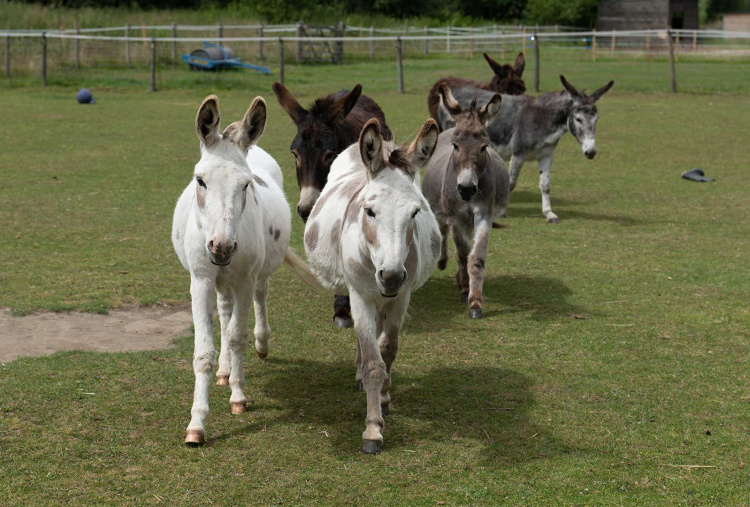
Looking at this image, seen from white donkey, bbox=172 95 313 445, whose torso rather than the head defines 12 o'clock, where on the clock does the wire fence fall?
The wire fence is roughly at 6 o'clock from the white donkey.

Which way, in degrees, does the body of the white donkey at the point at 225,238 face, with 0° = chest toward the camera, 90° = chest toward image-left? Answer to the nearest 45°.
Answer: approximately 0°

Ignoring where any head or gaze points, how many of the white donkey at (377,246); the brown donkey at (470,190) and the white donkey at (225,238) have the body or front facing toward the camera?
3

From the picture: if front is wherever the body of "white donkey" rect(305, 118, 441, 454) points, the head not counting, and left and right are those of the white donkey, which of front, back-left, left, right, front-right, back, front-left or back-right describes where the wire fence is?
back

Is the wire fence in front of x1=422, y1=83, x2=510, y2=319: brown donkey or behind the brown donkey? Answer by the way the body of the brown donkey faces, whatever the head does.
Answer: behind

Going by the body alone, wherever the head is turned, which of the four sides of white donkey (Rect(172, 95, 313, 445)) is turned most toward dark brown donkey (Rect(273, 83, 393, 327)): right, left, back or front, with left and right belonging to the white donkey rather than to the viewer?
back

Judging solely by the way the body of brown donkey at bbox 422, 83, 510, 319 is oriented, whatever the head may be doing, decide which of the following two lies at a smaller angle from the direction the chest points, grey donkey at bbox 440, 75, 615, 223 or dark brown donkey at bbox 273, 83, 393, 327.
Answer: the dark brown donkey

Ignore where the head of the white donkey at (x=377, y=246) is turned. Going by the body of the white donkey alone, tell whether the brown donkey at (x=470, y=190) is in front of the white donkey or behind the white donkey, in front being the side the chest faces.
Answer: behind
